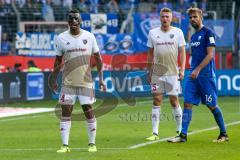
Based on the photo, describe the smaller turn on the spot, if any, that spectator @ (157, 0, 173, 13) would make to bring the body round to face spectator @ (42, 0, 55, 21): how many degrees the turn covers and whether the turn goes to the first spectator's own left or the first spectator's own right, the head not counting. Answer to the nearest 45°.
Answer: approximately 90° to the first spectator's own right

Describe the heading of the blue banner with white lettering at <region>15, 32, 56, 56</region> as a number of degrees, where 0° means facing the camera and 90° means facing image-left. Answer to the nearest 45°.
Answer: approximately 0°

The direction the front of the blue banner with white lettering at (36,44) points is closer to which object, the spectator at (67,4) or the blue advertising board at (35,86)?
the blue advertising board

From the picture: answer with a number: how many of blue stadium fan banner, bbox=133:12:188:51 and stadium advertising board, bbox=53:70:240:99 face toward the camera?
2

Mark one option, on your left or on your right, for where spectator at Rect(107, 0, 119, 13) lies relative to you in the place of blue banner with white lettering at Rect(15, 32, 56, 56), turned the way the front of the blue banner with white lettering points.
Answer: on your left

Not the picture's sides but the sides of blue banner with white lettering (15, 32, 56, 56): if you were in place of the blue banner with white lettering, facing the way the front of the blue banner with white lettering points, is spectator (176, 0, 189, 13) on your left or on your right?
on your left

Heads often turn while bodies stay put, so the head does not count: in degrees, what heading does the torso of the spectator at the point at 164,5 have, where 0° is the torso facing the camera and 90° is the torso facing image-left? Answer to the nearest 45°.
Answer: approximately 0°

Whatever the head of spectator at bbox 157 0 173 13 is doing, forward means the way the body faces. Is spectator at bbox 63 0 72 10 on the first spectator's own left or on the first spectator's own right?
on the first spectator's own right

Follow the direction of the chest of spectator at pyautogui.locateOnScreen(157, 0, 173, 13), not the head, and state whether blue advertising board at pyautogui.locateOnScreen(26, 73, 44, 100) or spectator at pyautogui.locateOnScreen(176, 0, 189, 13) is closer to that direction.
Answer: the blue advertising board

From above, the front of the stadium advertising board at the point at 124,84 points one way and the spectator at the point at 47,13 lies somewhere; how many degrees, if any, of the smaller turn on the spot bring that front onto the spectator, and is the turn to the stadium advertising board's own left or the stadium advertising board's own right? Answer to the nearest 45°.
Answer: approximately 135° to the stadium advertising board's own right
